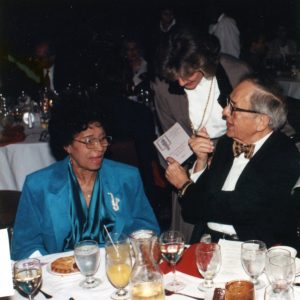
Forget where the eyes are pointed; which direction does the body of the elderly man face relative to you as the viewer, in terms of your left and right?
facing the viewer and to the left of the viewer

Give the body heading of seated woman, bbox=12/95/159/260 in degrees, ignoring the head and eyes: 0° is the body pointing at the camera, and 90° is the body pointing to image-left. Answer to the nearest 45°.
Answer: approximately 0°

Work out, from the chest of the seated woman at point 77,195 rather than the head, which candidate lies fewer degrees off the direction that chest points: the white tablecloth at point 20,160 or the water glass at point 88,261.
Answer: the water glass

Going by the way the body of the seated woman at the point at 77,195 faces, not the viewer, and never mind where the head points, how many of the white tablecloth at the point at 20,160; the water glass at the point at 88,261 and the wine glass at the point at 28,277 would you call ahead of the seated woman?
2

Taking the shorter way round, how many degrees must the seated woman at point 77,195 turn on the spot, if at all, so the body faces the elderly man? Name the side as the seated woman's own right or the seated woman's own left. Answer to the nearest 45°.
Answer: approximately 90° to the seated woman's own left

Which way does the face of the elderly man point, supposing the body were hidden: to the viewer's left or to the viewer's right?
to the viewer's left

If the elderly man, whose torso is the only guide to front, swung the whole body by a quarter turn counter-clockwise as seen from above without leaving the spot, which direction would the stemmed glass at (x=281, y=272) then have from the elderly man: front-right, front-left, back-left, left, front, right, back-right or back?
front-right

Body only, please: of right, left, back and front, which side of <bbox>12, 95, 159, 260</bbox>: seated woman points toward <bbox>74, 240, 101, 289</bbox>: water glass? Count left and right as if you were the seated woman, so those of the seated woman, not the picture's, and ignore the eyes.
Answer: front

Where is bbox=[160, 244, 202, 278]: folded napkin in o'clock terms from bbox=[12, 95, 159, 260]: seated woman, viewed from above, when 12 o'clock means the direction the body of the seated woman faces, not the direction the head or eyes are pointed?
The folded napkin is roughly at 11 o'clock from the seated woman.

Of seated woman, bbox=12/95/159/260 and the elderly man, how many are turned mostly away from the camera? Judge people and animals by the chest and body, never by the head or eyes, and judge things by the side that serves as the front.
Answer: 0

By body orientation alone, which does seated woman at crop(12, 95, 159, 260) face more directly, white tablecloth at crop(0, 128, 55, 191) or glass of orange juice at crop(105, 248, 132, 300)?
the glass of orange juice

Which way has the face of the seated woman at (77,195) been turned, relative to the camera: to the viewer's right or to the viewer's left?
to the viewer's right

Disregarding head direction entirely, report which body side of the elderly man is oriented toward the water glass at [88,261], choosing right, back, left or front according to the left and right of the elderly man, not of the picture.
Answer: front

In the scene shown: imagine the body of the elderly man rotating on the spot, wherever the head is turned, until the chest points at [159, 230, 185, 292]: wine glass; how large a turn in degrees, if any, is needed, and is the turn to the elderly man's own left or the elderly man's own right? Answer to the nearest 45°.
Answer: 0° — they already face it

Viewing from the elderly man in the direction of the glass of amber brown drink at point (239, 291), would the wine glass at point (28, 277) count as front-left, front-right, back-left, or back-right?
front-right

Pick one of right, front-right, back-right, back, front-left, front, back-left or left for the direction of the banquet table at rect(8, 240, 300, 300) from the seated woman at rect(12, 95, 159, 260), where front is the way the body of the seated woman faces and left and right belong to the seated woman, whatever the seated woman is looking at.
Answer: front
